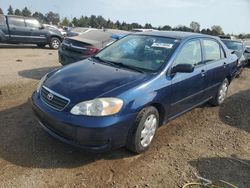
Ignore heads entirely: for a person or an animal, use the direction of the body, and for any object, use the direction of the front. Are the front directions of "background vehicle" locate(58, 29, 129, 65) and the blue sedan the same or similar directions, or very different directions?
very different directions

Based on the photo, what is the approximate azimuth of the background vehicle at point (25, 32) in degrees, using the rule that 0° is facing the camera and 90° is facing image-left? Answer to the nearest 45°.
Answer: approximately 270°

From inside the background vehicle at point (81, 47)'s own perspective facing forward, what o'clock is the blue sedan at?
The blue sedan is roughly at 4 o'clock from the background vehicle.

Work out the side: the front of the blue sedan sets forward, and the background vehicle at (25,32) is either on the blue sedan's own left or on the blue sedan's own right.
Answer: on the blue sedan's own right

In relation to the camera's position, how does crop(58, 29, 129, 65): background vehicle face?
facing away from the viewer and to the right of the viewer

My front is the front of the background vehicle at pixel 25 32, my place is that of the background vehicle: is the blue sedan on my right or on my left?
on my right

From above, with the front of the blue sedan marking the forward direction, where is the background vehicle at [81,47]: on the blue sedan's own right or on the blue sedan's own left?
on the blue sedan's own right

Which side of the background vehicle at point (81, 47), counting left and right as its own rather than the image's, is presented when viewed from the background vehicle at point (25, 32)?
left
